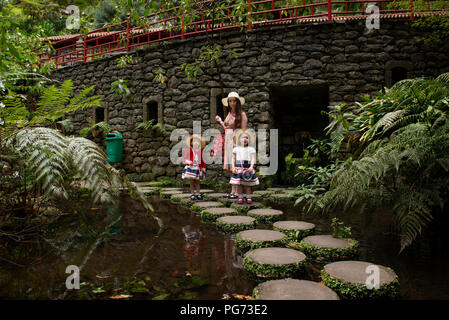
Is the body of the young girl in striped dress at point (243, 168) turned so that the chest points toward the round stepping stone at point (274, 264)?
yes

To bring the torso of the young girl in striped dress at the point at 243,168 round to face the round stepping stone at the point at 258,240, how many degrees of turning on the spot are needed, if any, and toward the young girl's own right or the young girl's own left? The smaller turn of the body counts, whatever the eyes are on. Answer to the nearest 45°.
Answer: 0° — they already face it

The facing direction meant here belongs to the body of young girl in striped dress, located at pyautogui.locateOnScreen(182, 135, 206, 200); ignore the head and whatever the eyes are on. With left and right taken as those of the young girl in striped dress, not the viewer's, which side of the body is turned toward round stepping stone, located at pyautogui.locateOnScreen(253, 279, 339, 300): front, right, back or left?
front

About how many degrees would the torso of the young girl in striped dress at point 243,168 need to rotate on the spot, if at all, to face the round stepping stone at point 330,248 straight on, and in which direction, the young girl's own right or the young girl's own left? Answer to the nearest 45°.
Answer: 0° — they already face it

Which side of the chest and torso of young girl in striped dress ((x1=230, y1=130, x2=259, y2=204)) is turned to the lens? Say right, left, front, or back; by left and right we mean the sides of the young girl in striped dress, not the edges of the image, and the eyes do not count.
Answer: front

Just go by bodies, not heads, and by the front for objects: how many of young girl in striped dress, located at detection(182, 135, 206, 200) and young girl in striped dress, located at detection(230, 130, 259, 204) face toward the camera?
2

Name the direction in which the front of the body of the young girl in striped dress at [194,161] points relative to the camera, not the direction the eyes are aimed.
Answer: toward the camera

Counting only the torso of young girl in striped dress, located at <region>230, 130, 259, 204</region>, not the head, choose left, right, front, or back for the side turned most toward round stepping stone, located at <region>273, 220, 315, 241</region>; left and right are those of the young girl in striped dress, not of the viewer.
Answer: front

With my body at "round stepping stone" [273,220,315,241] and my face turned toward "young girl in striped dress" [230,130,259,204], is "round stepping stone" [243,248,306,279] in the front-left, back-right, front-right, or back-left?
back-left
